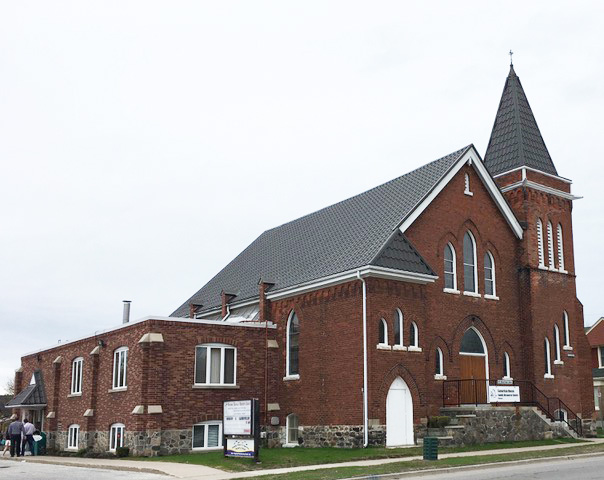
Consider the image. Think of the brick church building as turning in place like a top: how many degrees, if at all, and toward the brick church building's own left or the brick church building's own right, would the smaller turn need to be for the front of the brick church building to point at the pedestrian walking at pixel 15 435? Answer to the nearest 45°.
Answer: approximately 135° to the brick church building's own right

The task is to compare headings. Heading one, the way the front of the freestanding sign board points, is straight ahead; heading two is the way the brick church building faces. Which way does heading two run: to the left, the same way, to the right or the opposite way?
to the left

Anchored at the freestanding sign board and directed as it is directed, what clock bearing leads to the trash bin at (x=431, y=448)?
The trash bin is roughly at 8 o'clock from the freestanding sign board.

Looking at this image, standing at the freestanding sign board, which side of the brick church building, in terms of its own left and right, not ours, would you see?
right

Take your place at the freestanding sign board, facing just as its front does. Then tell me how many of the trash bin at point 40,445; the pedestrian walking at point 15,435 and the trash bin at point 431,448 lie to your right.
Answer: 2

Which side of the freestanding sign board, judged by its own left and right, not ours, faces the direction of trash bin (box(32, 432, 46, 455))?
right
